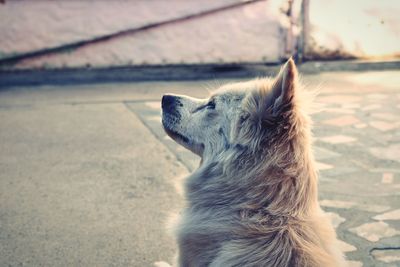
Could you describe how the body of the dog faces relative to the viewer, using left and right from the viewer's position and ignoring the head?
facing to the left of the viewer
